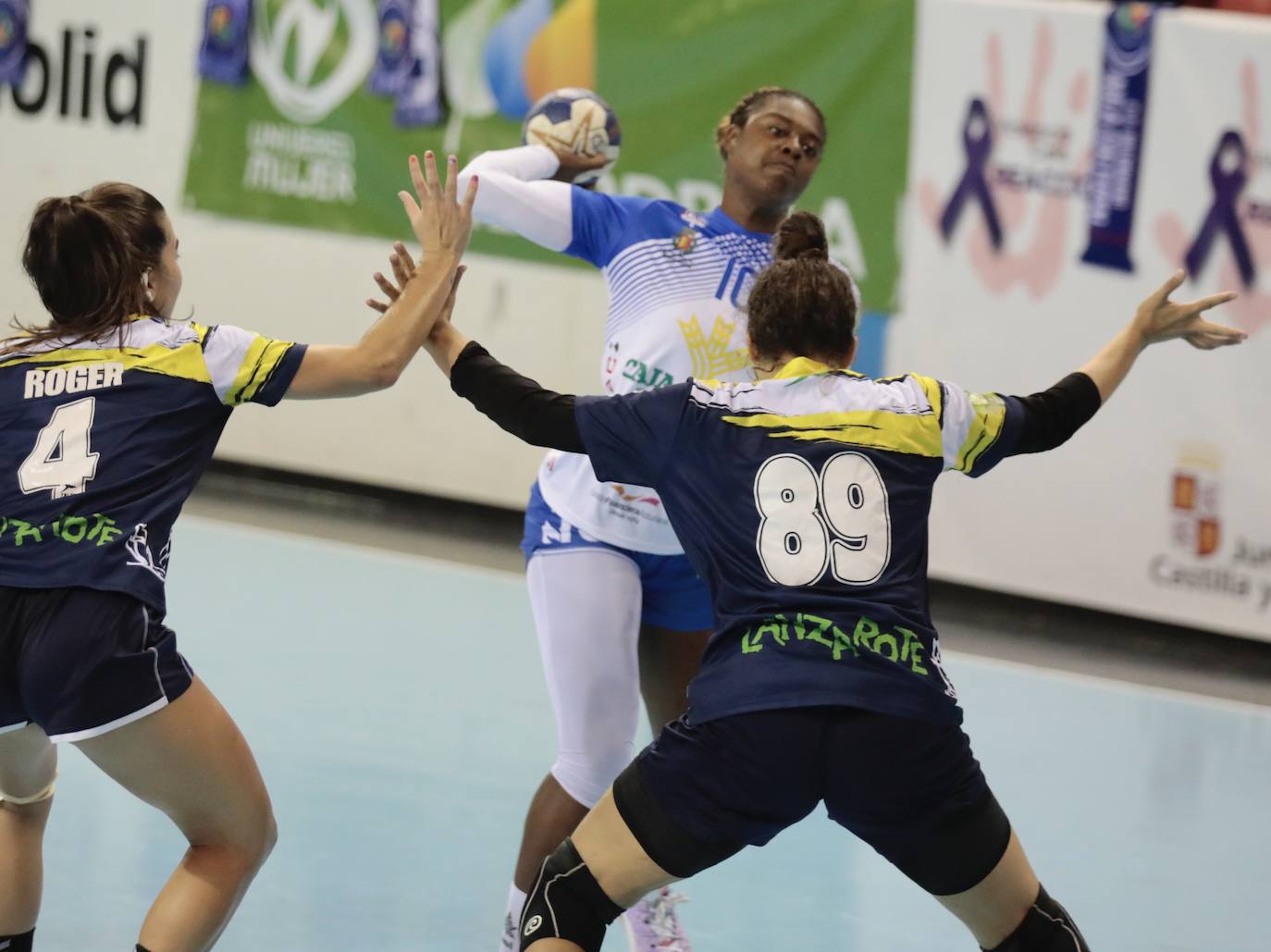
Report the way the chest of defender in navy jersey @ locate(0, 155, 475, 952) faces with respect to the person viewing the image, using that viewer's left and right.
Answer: facing away from the viewer and to the right of the viewer

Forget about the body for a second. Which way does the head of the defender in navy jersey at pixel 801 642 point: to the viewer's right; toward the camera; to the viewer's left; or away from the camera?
away from the camera

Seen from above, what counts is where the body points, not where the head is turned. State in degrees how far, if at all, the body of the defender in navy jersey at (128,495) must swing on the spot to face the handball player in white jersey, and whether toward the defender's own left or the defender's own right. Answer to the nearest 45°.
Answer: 0° — they already face them

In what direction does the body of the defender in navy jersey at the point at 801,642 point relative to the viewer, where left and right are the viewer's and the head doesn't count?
facing away from the viewer

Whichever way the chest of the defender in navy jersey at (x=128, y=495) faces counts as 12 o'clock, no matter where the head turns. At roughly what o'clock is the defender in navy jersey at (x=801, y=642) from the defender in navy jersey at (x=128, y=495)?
the defender in navy jersey at (x=801, y=642) is roughly at 2 o'clock from the defender in navy jersey at (x=128, y=495).

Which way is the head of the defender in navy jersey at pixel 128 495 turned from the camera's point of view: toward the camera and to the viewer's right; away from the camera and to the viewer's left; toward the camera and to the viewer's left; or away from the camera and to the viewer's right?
away from the camera and to the viewer's right
